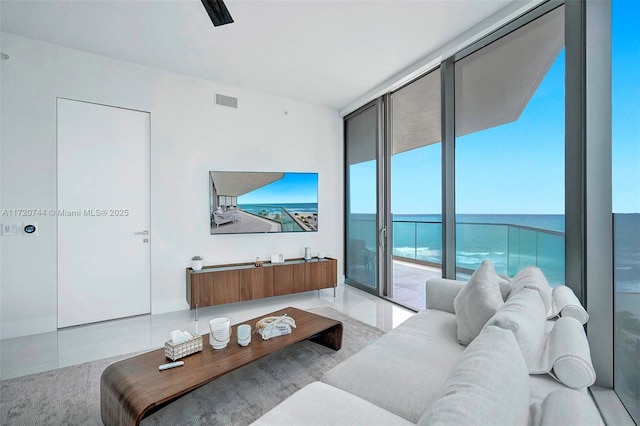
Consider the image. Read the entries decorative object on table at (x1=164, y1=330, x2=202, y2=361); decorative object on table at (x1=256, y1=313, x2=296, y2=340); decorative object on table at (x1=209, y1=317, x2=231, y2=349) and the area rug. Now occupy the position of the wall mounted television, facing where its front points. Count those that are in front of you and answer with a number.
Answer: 4

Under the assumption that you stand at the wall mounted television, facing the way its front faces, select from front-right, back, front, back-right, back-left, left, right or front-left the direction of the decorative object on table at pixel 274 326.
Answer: front

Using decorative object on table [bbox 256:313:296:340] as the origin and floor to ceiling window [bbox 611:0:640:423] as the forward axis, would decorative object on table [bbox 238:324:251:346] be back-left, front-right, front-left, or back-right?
back-right

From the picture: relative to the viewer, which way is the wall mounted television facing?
toward the camera

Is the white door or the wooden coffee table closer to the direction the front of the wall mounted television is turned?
the wooden coffee table

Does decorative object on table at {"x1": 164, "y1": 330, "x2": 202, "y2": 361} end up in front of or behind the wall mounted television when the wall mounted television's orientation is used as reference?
in front

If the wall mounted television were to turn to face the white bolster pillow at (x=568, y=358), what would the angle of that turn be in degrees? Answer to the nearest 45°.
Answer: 0° — it already faces it

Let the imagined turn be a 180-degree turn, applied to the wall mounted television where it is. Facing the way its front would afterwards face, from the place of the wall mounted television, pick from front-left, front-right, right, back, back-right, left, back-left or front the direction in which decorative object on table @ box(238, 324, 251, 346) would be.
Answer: back

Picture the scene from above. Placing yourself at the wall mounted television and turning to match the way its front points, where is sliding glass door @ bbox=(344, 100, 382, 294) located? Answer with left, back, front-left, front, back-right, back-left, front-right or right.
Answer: left

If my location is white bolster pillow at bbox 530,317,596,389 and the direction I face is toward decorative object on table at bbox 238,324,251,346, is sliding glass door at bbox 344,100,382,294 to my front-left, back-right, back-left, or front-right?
front-right

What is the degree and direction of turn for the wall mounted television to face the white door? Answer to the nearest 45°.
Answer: approximately 90° to its right

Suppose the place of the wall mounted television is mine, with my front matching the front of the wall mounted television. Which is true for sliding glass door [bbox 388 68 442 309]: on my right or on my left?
on my left

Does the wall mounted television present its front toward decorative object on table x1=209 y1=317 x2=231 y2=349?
yes

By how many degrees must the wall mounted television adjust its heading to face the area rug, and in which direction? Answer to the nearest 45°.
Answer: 0° — it already faces it
